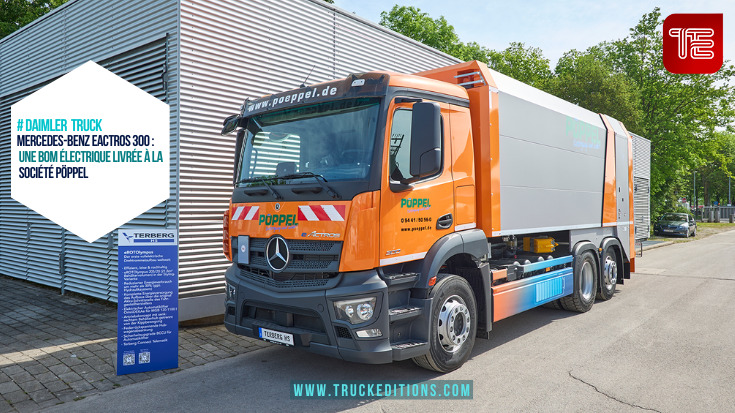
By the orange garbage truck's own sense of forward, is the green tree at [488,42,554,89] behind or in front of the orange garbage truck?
behind

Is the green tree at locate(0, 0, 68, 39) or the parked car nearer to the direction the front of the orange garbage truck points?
the green tree

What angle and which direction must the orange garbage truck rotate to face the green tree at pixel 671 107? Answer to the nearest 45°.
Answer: approximately 180°

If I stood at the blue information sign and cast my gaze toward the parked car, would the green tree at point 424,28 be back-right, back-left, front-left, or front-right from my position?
front-left

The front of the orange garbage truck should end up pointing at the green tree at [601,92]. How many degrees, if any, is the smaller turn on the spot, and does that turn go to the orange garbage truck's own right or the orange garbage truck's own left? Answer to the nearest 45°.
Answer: approximately 180°

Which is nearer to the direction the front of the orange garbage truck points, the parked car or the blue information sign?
the blue information sign

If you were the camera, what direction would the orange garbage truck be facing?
facing the viewer and to the left of the viewer

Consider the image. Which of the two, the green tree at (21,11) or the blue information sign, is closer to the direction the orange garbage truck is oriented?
the blue information sign

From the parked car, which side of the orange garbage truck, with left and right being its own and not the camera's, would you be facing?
back

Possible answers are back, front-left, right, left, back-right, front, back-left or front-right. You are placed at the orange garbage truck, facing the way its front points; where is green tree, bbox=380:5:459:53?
back-right

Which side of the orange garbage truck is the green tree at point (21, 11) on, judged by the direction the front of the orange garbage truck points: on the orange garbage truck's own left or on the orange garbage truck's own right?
on the orange garbage truck's own right
